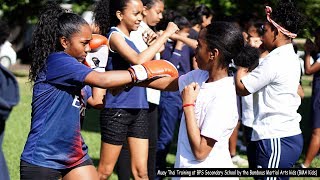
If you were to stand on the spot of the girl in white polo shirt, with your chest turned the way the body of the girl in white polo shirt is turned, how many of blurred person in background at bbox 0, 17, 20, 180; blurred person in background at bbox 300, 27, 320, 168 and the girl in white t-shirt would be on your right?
1

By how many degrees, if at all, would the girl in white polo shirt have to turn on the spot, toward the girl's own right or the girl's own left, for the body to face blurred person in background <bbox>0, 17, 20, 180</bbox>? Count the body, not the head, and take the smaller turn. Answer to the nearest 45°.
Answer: approximately 45° to the girl's own left

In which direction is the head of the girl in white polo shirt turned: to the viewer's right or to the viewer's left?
to the viewer's left

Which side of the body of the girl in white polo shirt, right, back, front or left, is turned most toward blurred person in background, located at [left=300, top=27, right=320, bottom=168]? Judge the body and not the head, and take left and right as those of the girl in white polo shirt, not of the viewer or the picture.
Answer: right

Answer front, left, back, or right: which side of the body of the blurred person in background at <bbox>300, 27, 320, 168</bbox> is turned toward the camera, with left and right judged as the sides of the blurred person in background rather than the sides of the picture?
left

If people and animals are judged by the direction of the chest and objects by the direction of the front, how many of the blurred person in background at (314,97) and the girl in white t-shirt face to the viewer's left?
2

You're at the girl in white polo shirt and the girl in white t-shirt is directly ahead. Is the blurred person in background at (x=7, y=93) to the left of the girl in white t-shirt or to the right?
right
